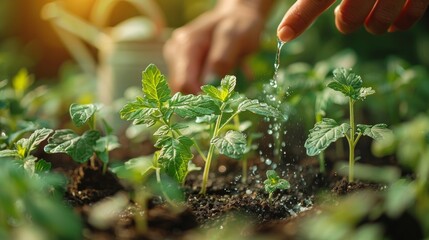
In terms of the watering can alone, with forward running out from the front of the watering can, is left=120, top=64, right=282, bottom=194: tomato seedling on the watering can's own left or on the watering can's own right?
on the watering can's own left

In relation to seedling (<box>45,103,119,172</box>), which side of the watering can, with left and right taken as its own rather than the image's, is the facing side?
left

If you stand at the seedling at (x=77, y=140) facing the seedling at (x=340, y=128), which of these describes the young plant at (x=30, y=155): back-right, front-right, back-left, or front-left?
back-right

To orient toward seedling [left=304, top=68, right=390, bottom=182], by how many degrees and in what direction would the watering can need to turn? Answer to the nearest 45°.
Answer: approximately 90° to its left

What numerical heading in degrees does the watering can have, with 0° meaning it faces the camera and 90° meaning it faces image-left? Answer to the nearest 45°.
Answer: approximately 90°

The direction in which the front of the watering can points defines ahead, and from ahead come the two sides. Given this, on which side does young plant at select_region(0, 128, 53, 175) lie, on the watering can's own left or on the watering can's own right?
on the watering can's own left

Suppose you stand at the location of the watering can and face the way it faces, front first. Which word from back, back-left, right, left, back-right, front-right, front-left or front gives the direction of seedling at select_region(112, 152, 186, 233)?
left
